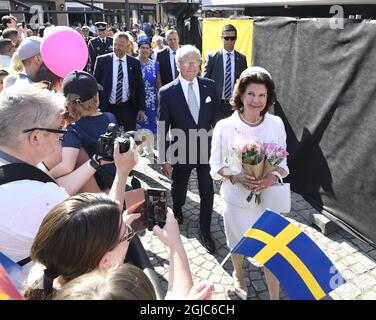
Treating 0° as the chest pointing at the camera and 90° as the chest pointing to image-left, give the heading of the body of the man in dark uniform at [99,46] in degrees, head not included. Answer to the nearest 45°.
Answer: approximately 0°

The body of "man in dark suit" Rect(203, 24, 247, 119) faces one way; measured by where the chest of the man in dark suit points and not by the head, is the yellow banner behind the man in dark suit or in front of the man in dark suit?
behind

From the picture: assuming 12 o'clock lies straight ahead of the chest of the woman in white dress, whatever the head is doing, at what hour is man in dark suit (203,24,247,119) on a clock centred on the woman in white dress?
The man in dark suit is roughly at 6 o'clock from the woman in white dress.

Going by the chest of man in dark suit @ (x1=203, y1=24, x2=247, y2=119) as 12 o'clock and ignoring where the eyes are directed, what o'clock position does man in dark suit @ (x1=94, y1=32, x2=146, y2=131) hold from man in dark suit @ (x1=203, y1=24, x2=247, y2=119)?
man in dark suit @ (x1=94, y1=32, x2=146, y2=131) is roughly at 2 o'clock from man in dark suit @ (x1=203, y1=24, x2=247, y2=119).

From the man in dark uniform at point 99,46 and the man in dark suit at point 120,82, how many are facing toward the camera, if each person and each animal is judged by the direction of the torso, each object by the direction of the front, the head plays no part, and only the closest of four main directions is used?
2

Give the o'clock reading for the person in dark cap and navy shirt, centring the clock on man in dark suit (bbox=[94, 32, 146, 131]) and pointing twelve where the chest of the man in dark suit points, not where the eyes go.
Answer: The person in dark cap and navy shirt is roughly at 12 o'clock from the man in dark suit.
